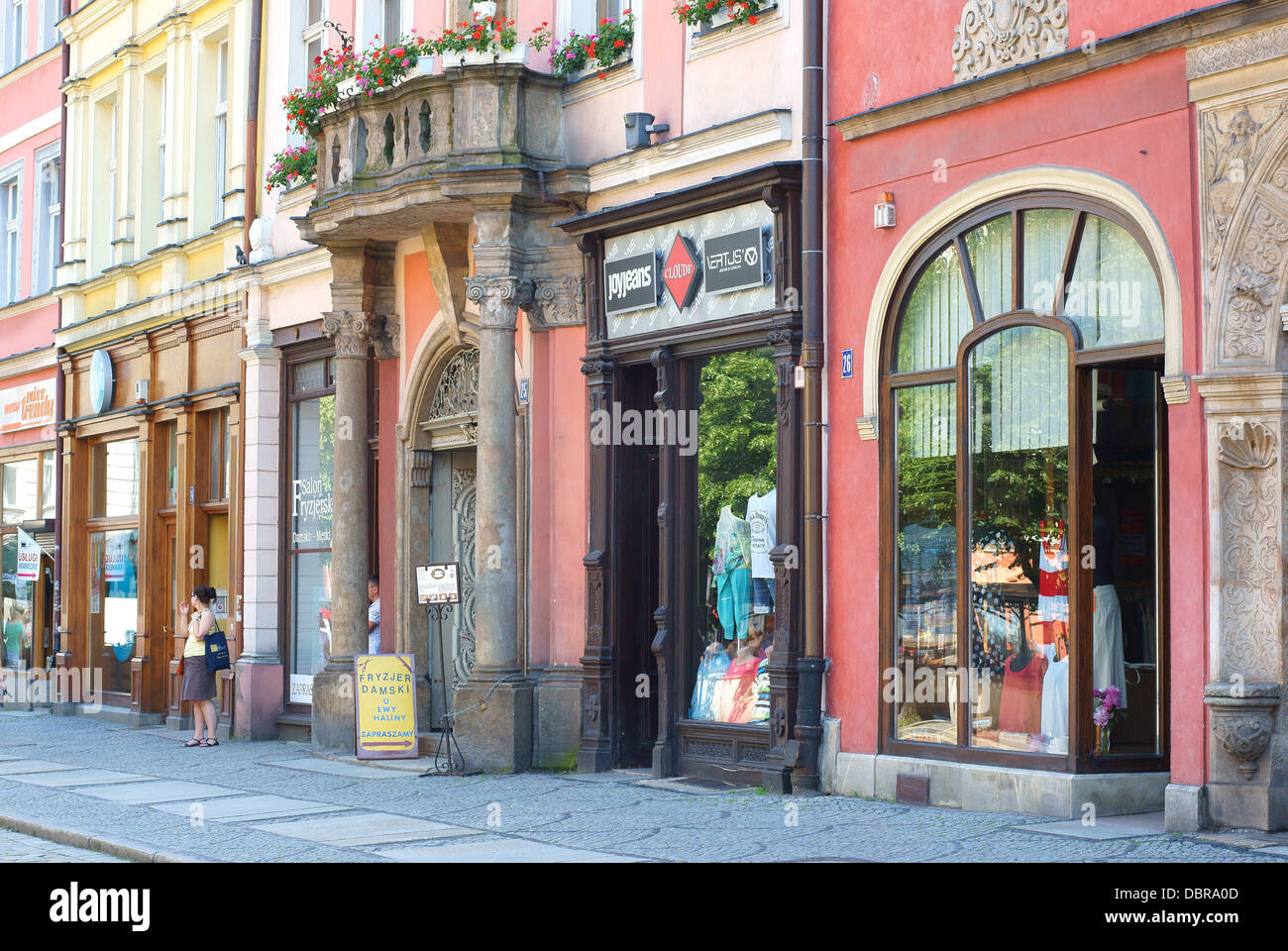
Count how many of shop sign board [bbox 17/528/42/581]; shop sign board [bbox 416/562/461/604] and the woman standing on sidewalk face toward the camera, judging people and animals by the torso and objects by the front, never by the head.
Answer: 2

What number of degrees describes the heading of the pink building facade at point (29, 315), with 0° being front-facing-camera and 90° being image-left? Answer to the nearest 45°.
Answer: approximately 45°

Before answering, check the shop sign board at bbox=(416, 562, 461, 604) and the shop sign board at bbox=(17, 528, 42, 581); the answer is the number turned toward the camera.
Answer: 2

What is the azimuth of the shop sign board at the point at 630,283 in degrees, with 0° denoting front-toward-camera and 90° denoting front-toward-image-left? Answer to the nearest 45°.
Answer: approximately 45°

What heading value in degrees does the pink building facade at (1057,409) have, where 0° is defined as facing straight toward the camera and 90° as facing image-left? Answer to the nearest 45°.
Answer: approximately 45°

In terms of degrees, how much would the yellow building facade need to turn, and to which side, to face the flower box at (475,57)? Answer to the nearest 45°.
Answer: approximately 45° to its left

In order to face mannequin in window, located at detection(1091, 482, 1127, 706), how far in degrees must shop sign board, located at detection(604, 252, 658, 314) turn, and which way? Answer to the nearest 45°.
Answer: approximately 90° to its left

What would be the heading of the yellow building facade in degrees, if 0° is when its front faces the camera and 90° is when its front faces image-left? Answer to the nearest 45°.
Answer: approximately 45°

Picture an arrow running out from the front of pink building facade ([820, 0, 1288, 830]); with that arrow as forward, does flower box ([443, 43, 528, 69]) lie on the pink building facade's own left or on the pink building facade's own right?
on the pink building facade's own right
